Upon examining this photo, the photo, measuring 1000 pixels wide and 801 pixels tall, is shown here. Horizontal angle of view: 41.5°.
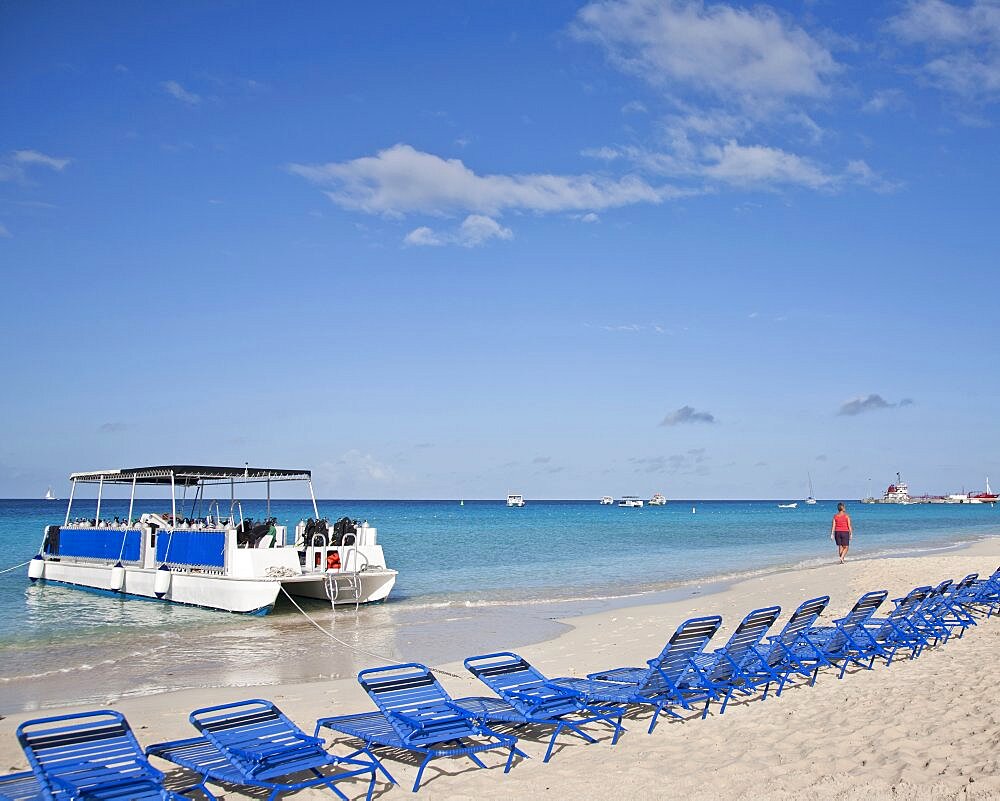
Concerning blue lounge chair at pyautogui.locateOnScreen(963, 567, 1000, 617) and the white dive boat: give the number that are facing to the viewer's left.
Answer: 1

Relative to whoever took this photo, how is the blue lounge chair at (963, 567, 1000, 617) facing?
facing to the left of the viewer

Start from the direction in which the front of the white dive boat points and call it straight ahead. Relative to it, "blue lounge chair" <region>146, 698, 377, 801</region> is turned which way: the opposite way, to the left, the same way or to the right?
the opposite way

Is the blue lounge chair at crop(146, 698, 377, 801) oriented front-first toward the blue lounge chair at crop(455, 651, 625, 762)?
no
